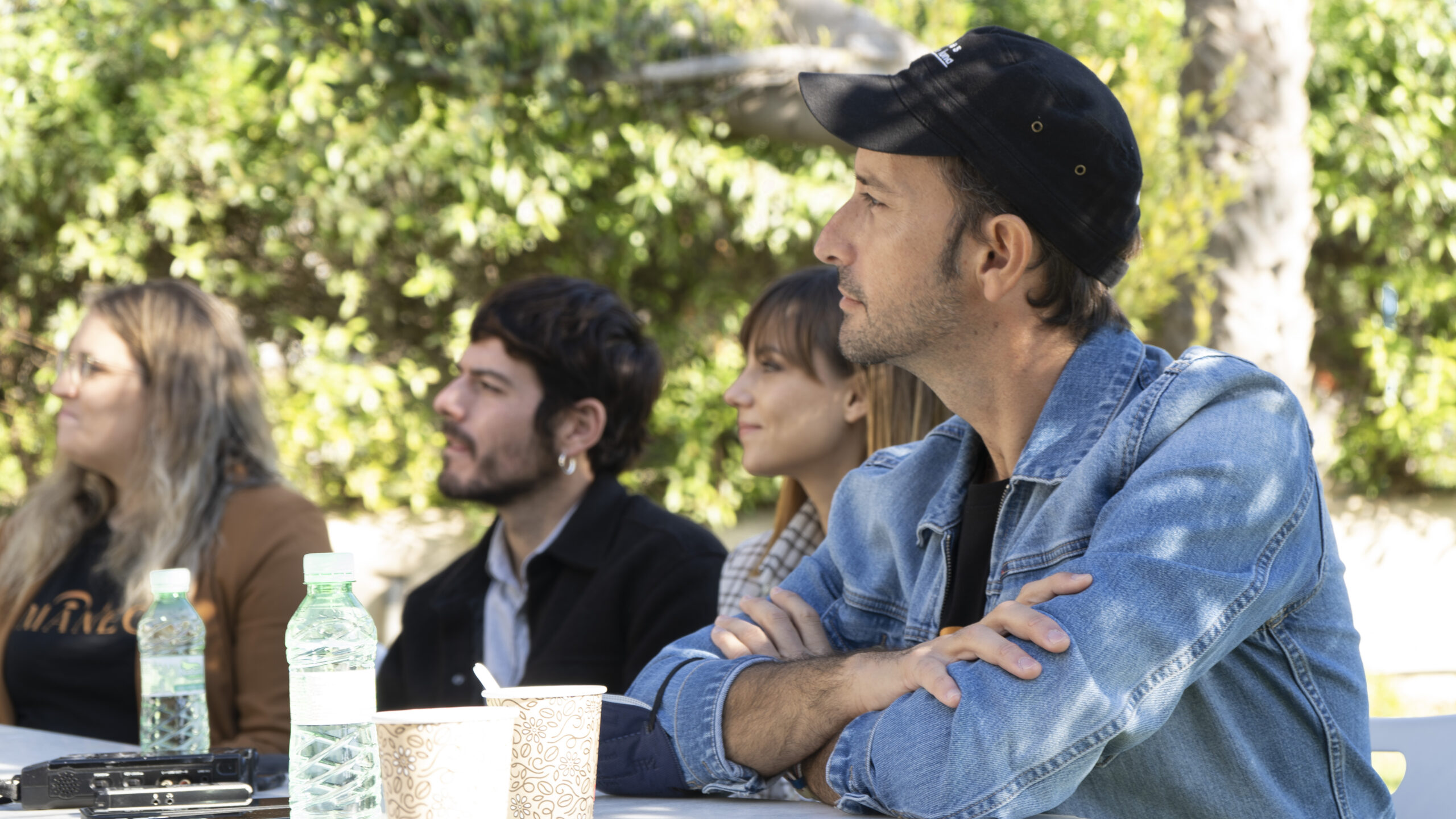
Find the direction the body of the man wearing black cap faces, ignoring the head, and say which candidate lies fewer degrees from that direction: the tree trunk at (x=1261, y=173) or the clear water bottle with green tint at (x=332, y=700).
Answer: the clear water bottle with green tint

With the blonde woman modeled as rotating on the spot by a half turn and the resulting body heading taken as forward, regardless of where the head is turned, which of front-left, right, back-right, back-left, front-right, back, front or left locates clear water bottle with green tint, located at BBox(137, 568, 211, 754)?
back-right

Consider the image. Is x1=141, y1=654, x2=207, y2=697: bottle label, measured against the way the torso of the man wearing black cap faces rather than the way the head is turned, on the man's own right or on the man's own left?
on the man's own right

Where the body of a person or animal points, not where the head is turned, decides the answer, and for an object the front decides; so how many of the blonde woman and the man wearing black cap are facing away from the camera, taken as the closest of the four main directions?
0

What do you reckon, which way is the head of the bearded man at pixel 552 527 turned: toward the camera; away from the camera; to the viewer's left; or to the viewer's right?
to the viewer's left

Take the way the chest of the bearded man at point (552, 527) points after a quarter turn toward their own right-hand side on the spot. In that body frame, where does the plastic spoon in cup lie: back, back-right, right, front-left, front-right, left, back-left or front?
back-left

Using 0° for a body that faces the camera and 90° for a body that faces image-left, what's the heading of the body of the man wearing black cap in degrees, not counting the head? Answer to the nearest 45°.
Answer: approximately 45°

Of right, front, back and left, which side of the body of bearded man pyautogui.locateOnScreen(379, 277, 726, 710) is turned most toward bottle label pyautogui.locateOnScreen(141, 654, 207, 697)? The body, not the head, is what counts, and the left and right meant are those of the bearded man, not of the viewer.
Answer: front

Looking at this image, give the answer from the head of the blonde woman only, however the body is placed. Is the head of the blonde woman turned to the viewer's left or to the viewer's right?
to the viewer's left

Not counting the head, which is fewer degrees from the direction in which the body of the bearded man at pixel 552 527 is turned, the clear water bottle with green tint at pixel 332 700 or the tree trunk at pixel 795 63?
the clear water bottle with green tint
